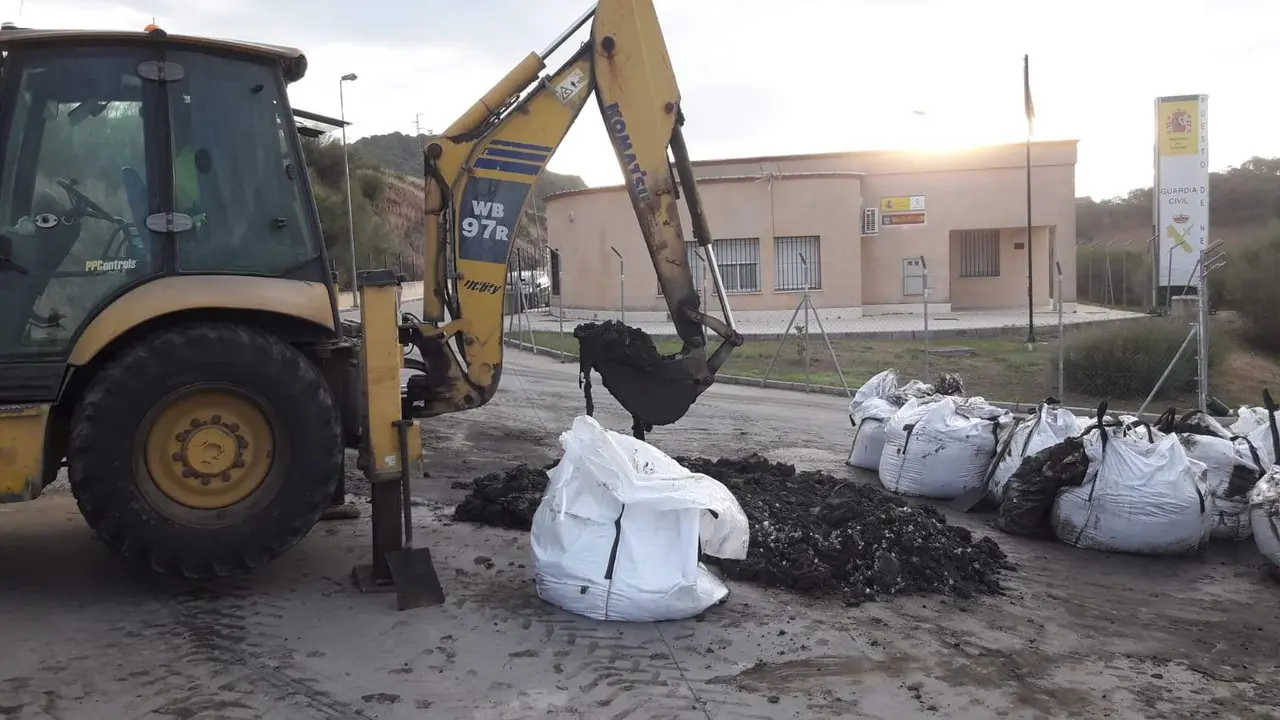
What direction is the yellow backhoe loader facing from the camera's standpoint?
to the viewer's left

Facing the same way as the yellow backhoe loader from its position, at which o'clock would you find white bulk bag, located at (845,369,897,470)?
The white bulk bag is roughly at 5 o'clock from the yellow backhoe loader.

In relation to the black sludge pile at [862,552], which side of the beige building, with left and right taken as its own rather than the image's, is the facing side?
front

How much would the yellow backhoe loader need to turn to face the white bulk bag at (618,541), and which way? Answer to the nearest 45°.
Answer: approximately 180°

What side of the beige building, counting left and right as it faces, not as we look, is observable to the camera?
front

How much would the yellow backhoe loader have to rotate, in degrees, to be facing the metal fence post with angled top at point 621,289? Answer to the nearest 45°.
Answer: approximately 90° to its right

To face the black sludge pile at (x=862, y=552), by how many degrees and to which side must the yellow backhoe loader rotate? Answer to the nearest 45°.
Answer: approximately 180°

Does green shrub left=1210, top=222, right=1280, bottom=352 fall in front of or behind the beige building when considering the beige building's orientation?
in front

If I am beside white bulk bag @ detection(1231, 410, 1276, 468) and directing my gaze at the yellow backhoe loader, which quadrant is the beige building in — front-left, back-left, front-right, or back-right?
back-right

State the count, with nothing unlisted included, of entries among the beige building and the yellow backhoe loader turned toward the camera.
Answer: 1

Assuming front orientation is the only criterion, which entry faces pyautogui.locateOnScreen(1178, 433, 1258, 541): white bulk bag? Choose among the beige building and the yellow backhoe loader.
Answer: the beige building

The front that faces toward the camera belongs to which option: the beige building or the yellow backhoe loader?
the beige building

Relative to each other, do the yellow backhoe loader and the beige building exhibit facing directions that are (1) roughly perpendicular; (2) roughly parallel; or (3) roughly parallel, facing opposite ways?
roughly perpendicular

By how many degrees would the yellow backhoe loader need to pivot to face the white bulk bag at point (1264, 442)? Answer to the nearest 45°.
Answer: approximately 180°

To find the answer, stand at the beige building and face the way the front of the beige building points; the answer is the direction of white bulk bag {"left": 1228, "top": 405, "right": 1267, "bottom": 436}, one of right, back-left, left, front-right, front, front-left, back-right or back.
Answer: front

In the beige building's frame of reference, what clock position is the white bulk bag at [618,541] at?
The white bulk bag is roughly at 12 o'clock from the beige building.

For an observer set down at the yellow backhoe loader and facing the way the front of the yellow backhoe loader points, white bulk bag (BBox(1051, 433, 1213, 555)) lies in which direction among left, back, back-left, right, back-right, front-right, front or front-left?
back

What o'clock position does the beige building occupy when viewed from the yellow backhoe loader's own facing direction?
The beige building is roughly at 4 o'clock from the yellow backhoe loader.
